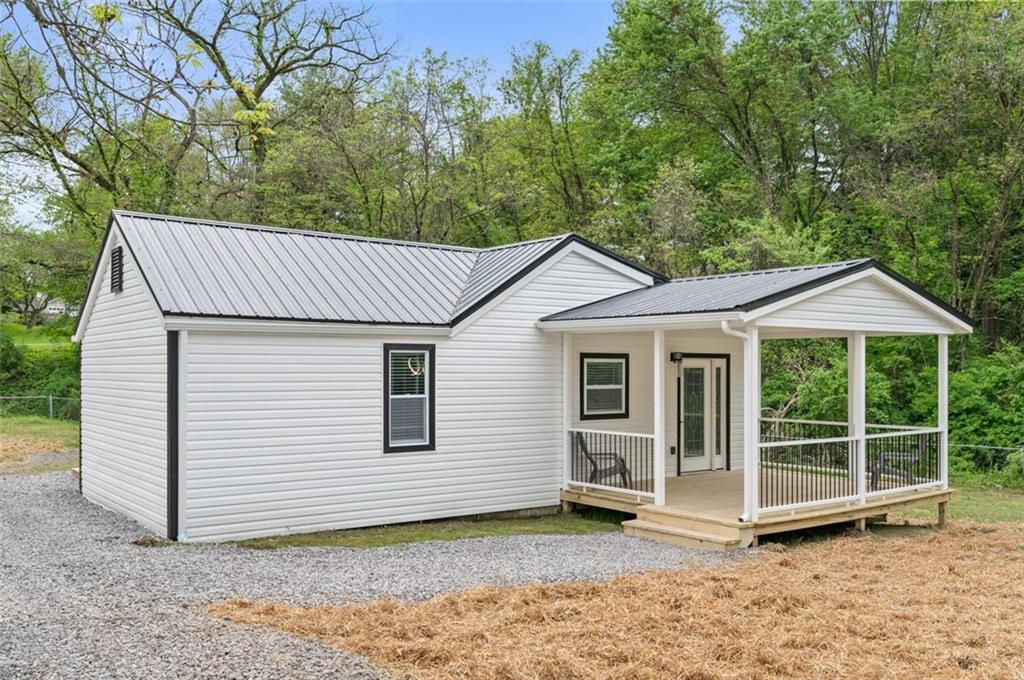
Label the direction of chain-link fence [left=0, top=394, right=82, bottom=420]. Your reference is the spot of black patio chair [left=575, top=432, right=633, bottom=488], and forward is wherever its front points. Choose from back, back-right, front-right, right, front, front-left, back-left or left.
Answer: back-left

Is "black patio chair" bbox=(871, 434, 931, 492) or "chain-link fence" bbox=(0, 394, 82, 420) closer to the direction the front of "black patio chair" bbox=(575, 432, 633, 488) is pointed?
the black patio chair

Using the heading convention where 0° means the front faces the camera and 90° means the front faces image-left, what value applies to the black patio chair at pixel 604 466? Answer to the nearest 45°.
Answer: approximately 270°

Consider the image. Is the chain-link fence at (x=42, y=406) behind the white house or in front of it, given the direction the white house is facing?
behind

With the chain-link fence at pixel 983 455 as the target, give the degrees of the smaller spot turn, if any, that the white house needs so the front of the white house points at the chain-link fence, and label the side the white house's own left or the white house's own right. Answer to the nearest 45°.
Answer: approximately 90° to the white house's own left

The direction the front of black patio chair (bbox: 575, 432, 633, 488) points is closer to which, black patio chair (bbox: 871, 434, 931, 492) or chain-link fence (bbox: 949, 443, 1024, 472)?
the black patio chair

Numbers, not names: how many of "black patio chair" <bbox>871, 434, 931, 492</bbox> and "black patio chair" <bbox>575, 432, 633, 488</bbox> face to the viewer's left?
1

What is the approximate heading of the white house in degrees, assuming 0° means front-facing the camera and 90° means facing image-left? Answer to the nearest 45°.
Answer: approximately 315°

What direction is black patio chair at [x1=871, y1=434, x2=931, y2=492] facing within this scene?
to the viewer's left

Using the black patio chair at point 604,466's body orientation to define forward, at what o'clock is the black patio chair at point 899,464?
the black patio chair at point 899,464 is roughly at 12 o'clock from the black patio chair at point 604,466.

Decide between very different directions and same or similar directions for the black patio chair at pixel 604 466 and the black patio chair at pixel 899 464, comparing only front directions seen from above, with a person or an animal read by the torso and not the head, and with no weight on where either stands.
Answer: very different directions
